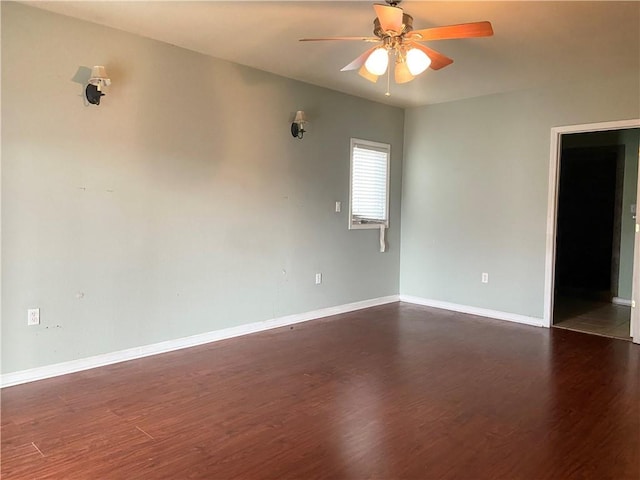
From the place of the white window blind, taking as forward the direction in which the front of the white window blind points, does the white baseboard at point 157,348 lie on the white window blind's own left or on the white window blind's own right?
on the white window blind's own right

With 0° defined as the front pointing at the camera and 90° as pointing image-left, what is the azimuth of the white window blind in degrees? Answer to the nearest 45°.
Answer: approximately 315°

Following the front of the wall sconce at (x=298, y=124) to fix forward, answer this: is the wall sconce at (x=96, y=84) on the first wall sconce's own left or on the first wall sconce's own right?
on the first wall sconce's own right

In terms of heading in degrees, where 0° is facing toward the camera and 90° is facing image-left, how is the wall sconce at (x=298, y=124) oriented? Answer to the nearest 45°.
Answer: approximately 315°

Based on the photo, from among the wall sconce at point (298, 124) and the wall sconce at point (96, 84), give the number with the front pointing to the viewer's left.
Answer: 0

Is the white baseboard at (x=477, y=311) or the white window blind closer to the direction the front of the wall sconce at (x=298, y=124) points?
the white baseboard

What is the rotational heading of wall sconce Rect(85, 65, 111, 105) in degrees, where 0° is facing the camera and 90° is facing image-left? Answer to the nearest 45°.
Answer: approximately 315°

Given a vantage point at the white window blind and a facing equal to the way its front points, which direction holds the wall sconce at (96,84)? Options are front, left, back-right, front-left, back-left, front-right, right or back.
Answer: right
